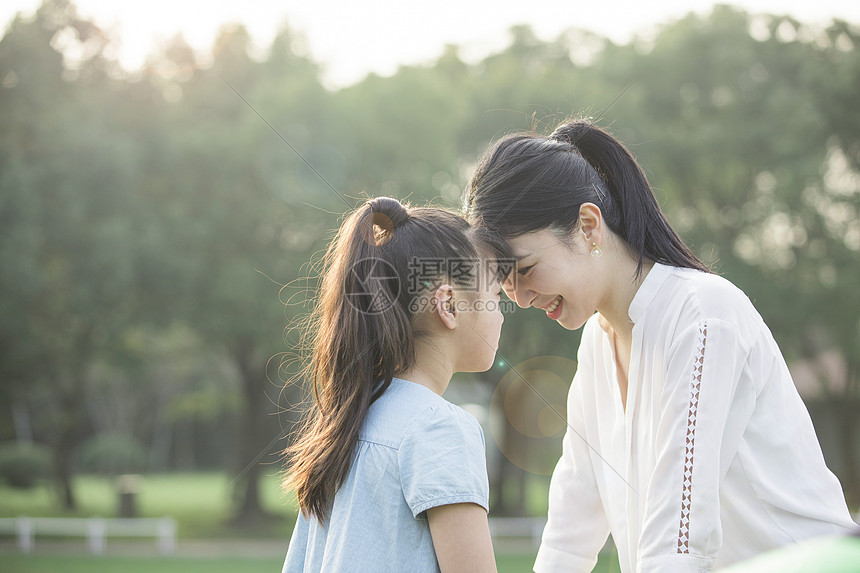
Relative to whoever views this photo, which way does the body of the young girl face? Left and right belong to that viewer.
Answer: facing away from the viewer and to the right of the viewer

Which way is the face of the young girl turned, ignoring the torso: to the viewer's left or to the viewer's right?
to the viewer's right

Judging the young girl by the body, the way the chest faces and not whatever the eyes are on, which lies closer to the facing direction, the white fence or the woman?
the woman
